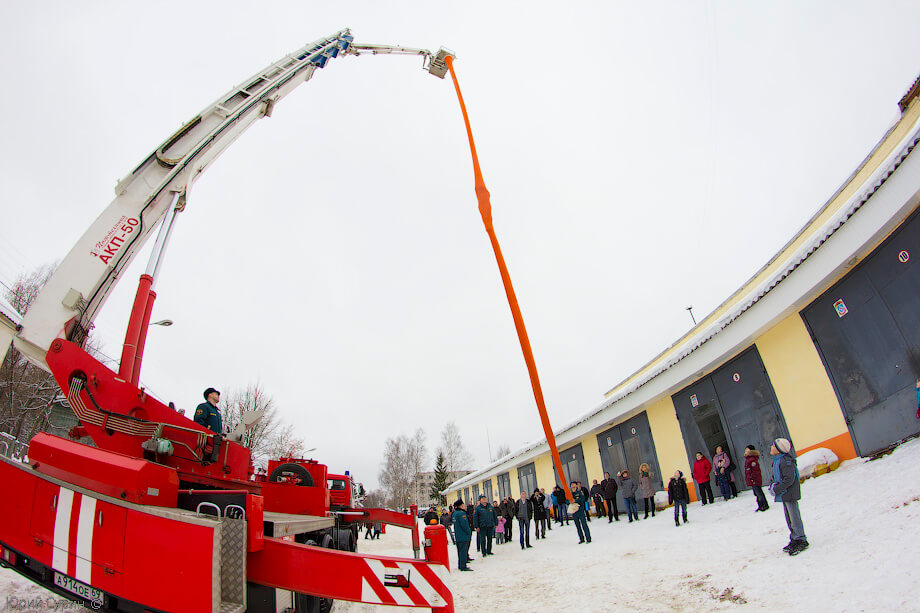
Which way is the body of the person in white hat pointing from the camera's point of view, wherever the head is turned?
to the viewer's left

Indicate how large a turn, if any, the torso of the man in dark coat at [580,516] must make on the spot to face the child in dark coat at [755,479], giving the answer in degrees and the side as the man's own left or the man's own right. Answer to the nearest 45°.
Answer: approximately 90° to the man's own left

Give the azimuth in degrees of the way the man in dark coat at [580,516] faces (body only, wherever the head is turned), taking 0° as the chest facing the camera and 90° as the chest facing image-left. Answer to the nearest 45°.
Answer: approximately 45°

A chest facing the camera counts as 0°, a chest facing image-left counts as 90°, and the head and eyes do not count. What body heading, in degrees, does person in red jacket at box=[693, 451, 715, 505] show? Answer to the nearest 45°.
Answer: approximately 45°

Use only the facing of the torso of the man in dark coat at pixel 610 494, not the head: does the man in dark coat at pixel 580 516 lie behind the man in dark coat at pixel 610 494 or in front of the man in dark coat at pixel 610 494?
in front

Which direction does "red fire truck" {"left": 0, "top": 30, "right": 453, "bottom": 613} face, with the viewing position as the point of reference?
facing away from the viewer and to the right of the viewer

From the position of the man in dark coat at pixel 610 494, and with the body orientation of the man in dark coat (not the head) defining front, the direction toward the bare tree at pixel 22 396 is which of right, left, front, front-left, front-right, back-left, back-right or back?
front-right
